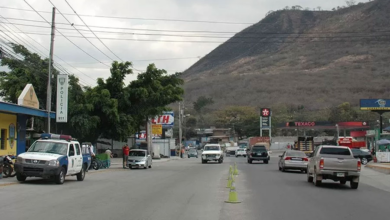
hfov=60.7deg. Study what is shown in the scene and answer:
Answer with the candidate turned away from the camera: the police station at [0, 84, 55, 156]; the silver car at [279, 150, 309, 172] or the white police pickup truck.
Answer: the silver car

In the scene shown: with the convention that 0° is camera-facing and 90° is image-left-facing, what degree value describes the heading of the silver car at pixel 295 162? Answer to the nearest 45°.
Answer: approximately 180°

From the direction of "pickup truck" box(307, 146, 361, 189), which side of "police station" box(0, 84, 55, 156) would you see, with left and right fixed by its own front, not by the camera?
front

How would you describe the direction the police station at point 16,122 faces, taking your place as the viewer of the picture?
facing the viewer and to the right of the viewer

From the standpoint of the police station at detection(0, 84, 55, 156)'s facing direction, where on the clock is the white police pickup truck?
The white police pickup truck is roughly at 1 o'clock from the police station.

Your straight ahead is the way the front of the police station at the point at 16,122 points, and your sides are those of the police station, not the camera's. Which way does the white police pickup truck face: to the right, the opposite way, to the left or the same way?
to the right

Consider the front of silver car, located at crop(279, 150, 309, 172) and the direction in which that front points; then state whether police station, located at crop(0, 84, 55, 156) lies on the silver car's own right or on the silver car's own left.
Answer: on the silver car's own left
